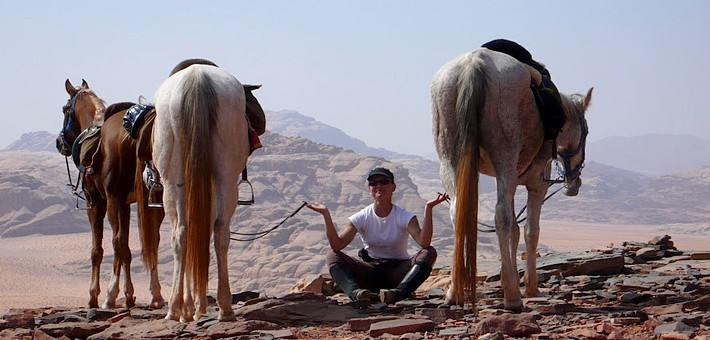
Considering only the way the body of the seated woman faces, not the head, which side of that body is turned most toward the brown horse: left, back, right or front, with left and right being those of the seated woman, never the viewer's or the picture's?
right

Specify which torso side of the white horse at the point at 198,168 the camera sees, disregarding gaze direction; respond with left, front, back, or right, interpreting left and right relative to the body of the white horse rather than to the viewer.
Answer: back

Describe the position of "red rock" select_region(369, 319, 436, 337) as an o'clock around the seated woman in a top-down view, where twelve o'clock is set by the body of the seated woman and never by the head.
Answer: The red rock is roughly at 12 o'clock from the seated woman.

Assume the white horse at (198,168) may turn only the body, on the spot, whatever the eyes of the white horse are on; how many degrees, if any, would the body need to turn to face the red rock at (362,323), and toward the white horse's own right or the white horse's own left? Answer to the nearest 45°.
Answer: approximately 135° to the white horse's own right

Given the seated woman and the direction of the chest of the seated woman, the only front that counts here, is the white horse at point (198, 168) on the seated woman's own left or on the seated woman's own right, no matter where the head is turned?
on the seated woman's own right

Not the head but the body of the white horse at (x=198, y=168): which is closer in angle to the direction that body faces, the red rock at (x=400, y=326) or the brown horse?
the brown horse

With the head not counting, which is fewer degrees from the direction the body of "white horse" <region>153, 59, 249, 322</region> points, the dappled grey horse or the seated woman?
the seated woman

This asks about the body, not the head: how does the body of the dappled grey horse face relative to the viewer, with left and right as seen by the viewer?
facing away from the viewer and to the right of the viewer

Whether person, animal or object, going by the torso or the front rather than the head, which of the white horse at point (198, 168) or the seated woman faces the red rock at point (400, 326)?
the seated woman
